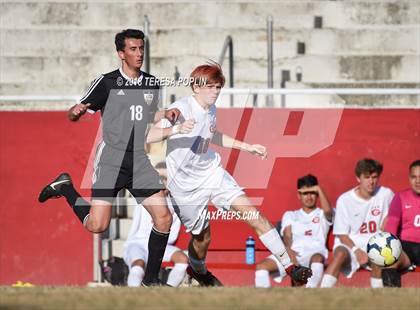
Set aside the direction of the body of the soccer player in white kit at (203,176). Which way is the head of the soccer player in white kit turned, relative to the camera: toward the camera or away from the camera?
toward the camera

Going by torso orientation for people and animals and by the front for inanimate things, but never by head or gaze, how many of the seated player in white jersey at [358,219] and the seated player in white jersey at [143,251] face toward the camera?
2

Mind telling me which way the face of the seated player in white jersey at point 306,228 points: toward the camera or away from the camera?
toward the camera

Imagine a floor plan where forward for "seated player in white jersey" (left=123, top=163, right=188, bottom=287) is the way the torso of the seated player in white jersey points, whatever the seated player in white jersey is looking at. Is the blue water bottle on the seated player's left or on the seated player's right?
on the seated player's left

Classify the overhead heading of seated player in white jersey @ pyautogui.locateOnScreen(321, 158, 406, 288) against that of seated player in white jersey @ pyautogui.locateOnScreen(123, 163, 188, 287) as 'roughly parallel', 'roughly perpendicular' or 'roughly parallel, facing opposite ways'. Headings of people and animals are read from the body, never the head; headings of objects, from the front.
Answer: roughly parallel

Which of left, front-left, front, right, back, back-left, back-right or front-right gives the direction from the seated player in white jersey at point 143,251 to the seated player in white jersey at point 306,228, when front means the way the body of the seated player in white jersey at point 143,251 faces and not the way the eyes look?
left

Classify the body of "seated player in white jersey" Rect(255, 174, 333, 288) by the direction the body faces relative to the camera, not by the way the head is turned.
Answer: toward the camera

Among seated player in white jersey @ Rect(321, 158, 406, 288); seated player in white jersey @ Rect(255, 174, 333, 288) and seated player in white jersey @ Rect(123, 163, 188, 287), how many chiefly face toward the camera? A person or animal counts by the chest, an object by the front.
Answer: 3

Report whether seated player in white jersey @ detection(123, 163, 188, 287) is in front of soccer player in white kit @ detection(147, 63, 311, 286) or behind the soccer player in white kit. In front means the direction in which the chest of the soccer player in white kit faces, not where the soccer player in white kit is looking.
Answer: behind

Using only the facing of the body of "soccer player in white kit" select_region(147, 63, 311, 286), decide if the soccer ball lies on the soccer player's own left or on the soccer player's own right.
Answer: on the soccer player's own left

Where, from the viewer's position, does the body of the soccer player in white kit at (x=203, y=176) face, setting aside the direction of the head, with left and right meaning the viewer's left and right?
facing the viewer and to the right of the viewer

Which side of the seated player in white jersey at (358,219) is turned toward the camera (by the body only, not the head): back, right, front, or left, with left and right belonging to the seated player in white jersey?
front

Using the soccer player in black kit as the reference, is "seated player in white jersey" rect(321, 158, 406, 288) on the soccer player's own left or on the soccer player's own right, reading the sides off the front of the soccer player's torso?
on the soccer player's own left

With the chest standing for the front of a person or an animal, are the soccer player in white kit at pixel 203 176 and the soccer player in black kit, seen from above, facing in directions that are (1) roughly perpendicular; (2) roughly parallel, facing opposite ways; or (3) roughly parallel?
roughly parallel
